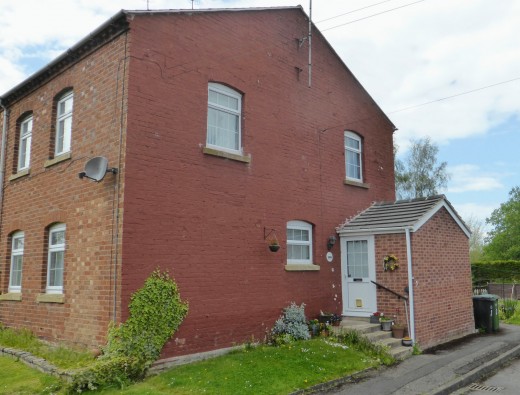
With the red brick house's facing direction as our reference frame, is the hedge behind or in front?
behind

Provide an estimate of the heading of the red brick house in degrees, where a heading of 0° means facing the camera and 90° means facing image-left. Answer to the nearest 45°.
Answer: approximately 315°
